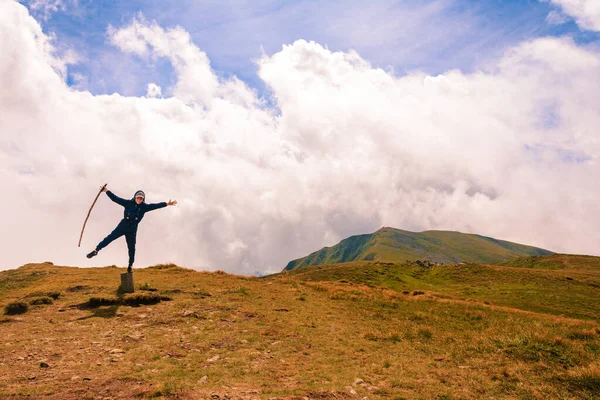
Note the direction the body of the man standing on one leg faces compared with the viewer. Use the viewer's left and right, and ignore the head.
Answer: facing the viewer

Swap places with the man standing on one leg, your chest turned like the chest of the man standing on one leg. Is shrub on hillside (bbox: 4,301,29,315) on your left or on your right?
on your right

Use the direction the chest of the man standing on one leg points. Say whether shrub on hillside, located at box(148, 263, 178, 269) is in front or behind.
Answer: behind
